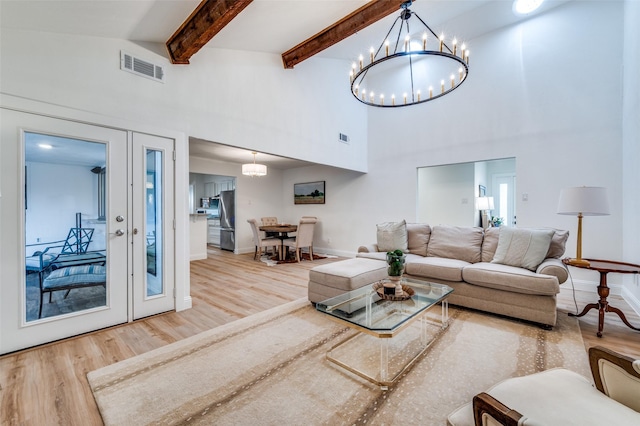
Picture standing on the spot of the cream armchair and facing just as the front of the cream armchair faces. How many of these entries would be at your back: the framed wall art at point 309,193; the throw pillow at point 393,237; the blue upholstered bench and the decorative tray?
0

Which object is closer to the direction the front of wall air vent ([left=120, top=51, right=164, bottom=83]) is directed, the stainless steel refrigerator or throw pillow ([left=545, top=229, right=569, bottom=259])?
the throw pillow

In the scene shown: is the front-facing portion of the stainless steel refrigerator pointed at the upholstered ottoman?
no

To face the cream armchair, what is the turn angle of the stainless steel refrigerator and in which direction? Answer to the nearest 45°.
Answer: approximately 45° to its left

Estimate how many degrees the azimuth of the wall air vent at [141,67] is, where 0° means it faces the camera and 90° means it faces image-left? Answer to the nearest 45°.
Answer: approximately 315°

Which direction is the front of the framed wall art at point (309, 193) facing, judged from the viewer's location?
facing the viewer and to the left of the viewer

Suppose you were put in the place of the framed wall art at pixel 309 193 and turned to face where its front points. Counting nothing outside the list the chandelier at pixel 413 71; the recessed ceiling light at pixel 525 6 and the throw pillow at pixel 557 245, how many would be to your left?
3

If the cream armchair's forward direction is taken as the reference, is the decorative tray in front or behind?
in front

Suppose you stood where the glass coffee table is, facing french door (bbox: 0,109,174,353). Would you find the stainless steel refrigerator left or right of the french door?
right

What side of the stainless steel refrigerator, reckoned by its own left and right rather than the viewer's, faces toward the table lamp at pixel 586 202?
left

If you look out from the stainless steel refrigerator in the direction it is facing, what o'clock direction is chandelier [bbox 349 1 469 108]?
The chandelier is roughly at 9 o'clock from the stainless steel refrigerator.

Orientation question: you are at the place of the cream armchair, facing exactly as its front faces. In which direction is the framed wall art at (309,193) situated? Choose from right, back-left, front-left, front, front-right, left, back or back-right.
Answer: front

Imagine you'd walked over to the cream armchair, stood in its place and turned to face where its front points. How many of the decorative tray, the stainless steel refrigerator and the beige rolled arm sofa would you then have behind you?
0

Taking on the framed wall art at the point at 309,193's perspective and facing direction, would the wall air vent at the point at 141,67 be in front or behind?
in front

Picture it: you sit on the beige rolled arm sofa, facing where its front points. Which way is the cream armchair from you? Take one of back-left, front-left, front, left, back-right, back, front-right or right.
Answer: front-left

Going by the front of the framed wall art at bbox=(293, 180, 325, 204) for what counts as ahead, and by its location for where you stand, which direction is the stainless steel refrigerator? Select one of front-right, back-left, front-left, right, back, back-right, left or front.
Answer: front-right

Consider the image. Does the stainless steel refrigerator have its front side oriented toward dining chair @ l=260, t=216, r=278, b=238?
no

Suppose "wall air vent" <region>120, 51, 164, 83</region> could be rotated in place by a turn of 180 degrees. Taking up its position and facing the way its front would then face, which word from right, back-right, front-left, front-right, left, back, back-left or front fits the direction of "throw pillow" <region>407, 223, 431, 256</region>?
back-right

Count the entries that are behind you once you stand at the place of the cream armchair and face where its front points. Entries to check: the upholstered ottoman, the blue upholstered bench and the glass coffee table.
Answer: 0

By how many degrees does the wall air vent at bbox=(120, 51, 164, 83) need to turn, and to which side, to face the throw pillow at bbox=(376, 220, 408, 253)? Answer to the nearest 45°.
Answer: approximately 45° to its left

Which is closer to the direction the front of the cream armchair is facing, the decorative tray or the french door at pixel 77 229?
the decorative tray
